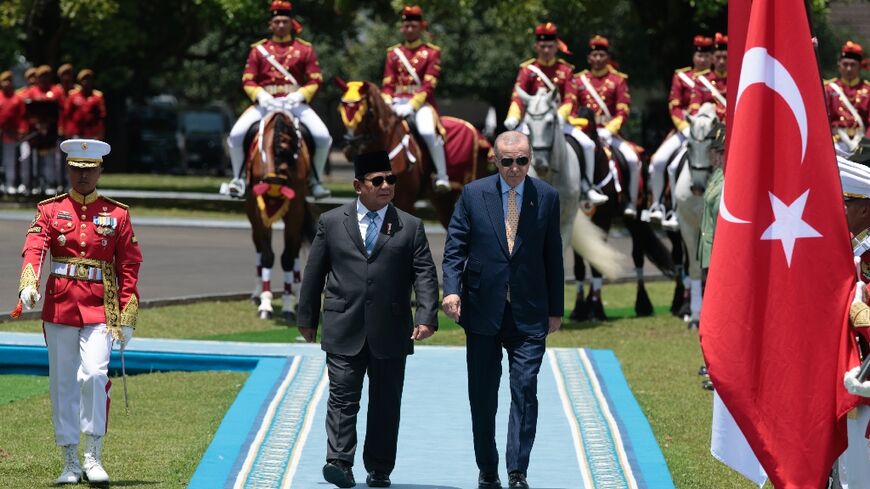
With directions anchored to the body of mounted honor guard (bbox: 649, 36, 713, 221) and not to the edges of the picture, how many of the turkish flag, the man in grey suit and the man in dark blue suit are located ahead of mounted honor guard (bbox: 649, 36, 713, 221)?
3

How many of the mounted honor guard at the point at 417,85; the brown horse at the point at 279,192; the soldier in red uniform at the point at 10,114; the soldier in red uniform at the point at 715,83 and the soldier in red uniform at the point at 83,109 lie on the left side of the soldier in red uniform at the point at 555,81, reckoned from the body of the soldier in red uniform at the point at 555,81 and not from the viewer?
1

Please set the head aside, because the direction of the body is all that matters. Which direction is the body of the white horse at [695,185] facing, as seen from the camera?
toward the camera

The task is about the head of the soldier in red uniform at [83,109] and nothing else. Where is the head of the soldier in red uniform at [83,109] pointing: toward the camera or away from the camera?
toward the camera

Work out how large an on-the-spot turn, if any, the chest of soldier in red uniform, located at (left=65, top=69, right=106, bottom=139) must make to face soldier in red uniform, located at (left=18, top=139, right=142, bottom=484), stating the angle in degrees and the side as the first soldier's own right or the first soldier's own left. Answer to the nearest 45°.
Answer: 0° — they already face them

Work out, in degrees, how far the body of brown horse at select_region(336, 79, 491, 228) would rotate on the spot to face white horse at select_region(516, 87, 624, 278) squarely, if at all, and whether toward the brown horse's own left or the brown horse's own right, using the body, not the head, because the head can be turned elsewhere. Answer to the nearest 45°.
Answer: approximately 90° to the brown horse's own left

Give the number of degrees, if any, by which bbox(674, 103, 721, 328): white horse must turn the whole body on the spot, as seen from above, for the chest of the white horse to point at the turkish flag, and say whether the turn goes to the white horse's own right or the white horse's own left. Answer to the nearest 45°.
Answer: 0° — it already faces it

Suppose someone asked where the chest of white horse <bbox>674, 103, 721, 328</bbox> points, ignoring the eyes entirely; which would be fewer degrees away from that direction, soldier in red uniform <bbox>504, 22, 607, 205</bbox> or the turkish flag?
the turkish flag

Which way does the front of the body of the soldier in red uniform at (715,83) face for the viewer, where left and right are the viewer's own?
facing the viewer

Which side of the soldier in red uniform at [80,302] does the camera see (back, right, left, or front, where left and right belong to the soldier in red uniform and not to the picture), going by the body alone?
front

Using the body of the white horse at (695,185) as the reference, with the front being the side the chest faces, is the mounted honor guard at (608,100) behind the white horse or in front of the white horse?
behind

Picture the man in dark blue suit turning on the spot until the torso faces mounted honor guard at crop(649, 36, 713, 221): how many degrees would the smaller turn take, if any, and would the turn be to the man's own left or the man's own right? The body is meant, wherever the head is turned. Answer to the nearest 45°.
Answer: approximately 180°

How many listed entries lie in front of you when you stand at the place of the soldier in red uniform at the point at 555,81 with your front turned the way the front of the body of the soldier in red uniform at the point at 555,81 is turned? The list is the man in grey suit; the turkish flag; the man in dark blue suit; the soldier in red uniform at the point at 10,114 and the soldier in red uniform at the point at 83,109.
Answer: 3
